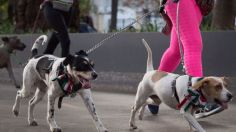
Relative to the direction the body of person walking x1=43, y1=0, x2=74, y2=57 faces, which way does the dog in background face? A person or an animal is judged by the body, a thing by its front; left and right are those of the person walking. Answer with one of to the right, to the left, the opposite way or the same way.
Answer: the same way

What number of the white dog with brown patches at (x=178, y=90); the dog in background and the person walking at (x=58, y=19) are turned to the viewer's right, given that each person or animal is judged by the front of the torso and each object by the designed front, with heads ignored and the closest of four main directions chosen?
3

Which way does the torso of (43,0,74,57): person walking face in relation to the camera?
to the viewer's right

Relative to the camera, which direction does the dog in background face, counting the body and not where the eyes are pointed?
to the viewer's right

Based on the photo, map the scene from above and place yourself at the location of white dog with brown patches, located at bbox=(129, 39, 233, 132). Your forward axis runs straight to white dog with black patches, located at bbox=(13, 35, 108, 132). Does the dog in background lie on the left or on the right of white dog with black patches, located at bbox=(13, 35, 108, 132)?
right

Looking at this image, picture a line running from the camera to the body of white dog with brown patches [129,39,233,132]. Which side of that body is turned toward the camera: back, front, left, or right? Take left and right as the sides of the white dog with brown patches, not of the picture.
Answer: right

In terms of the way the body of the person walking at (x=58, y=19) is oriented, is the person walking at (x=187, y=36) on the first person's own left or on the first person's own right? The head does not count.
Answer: on the first person's own right

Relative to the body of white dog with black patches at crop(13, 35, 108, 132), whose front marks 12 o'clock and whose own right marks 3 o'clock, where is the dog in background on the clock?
The dog in background is roughly at 7 o'clock from the white dog with black patches.

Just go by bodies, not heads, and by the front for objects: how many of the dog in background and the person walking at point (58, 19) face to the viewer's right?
2
